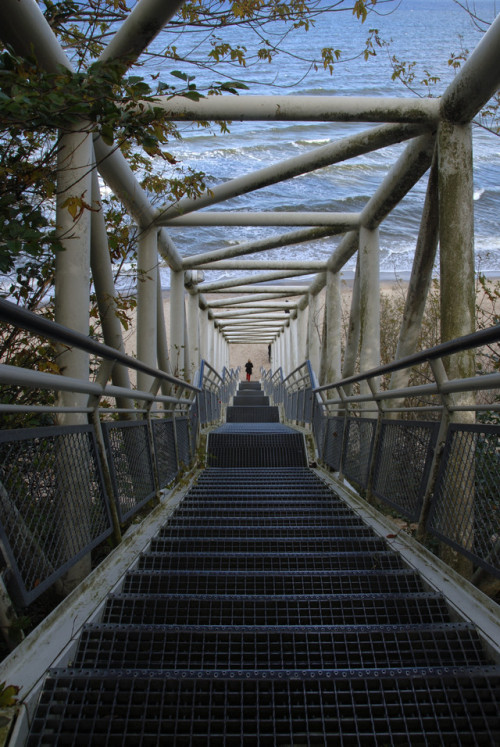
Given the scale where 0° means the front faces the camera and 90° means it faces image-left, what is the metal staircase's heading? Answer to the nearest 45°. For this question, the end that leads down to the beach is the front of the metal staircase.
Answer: approximately 180°
